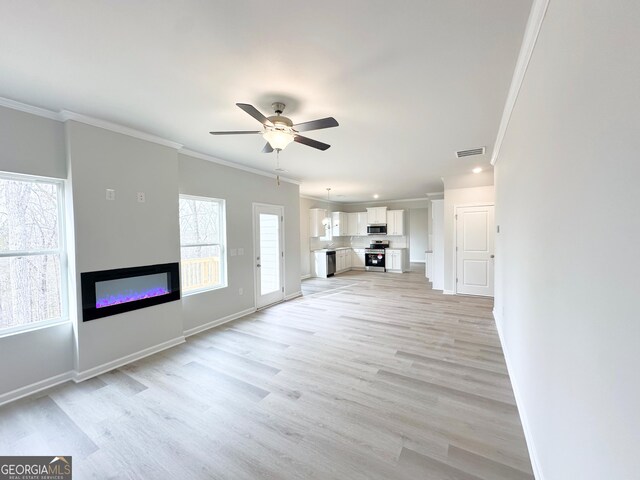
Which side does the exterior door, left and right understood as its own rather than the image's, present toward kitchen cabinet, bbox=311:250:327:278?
left

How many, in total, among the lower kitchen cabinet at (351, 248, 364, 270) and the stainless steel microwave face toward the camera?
2

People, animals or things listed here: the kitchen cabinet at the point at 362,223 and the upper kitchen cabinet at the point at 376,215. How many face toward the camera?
2

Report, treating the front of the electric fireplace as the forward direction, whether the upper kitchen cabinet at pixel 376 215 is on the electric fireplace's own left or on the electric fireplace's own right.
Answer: on the electric fireplace's own left

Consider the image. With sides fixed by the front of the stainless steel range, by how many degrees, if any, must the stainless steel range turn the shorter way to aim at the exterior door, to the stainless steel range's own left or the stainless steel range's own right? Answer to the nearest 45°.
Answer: approximately 45° to the stainless steel range's own right

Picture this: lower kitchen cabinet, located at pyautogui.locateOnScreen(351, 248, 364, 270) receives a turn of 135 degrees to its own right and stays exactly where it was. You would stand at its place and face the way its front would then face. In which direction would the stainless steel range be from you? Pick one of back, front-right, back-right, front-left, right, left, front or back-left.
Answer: back

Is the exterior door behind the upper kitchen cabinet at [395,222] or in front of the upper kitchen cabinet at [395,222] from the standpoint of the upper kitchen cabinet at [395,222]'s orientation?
in front
